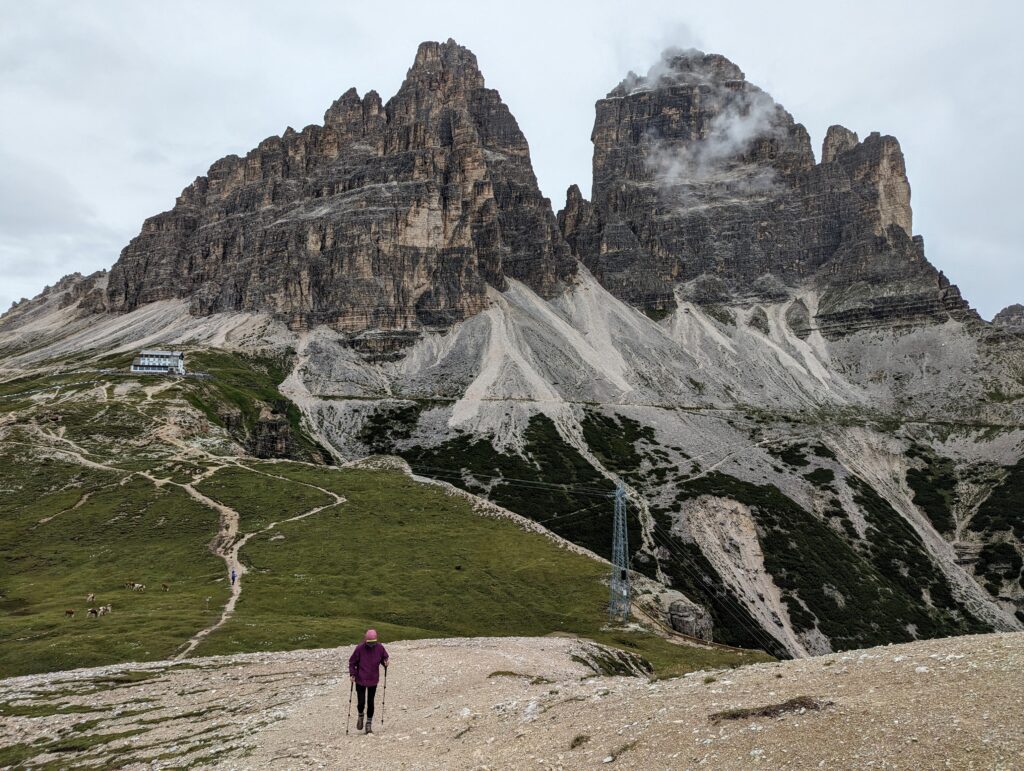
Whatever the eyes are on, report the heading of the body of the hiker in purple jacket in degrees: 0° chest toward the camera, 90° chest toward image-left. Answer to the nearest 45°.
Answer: approximately 0°
